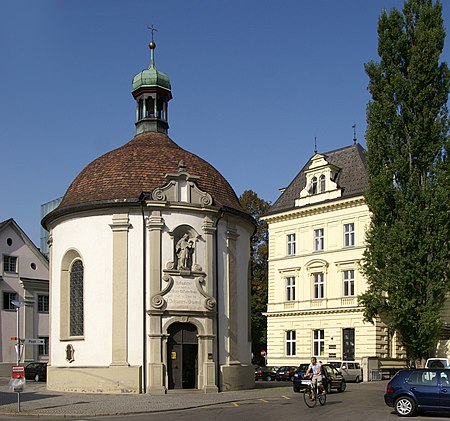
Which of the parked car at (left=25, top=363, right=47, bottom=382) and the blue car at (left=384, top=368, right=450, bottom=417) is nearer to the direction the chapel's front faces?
the blue car

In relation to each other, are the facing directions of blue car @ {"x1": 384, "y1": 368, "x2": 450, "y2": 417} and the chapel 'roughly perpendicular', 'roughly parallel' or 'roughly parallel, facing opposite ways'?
roughly perpendicular
